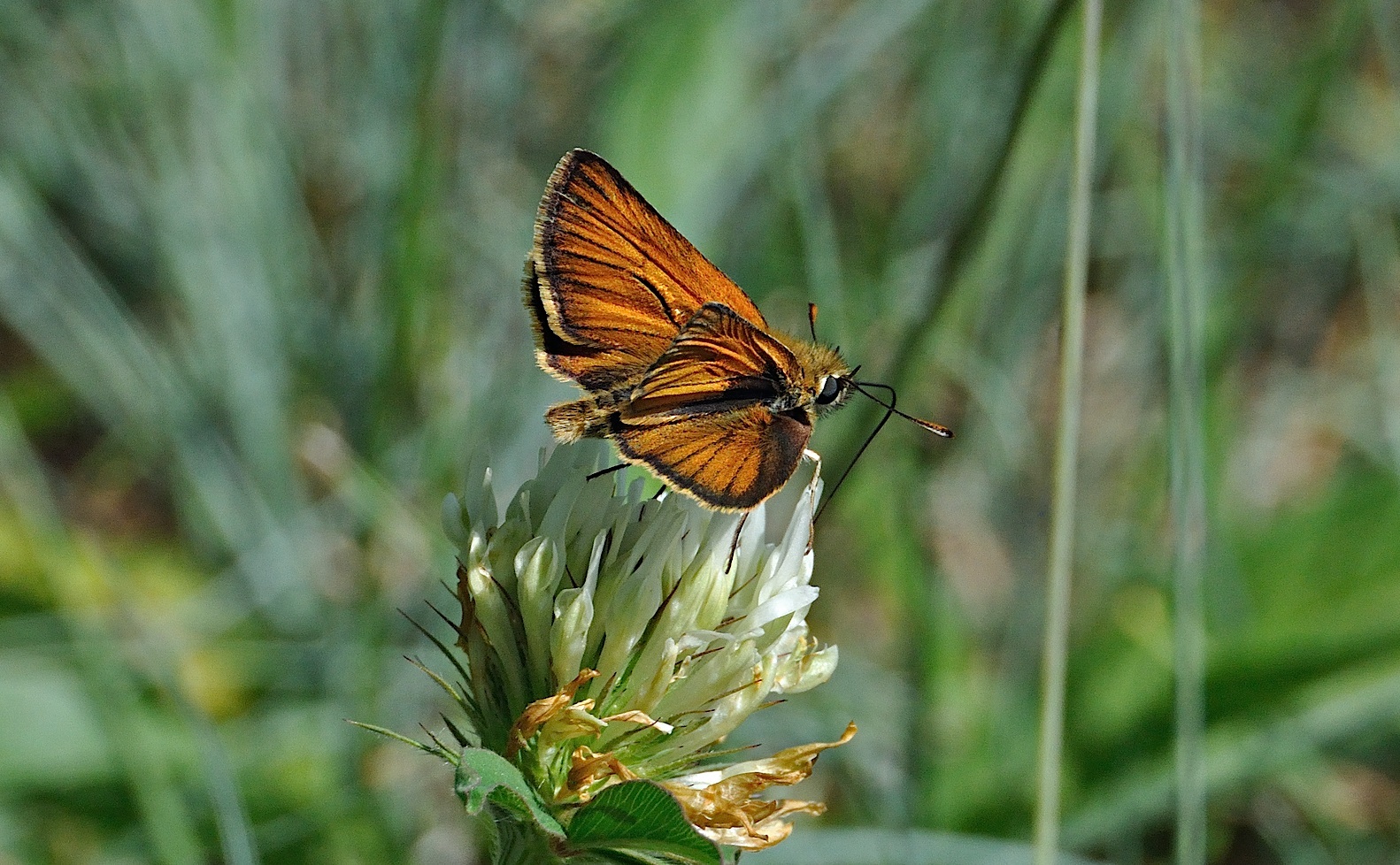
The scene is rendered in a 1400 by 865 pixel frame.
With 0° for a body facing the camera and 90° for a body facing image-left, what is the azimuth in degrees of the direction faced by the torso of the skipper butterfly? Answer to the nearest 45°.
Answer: approximately 270°
